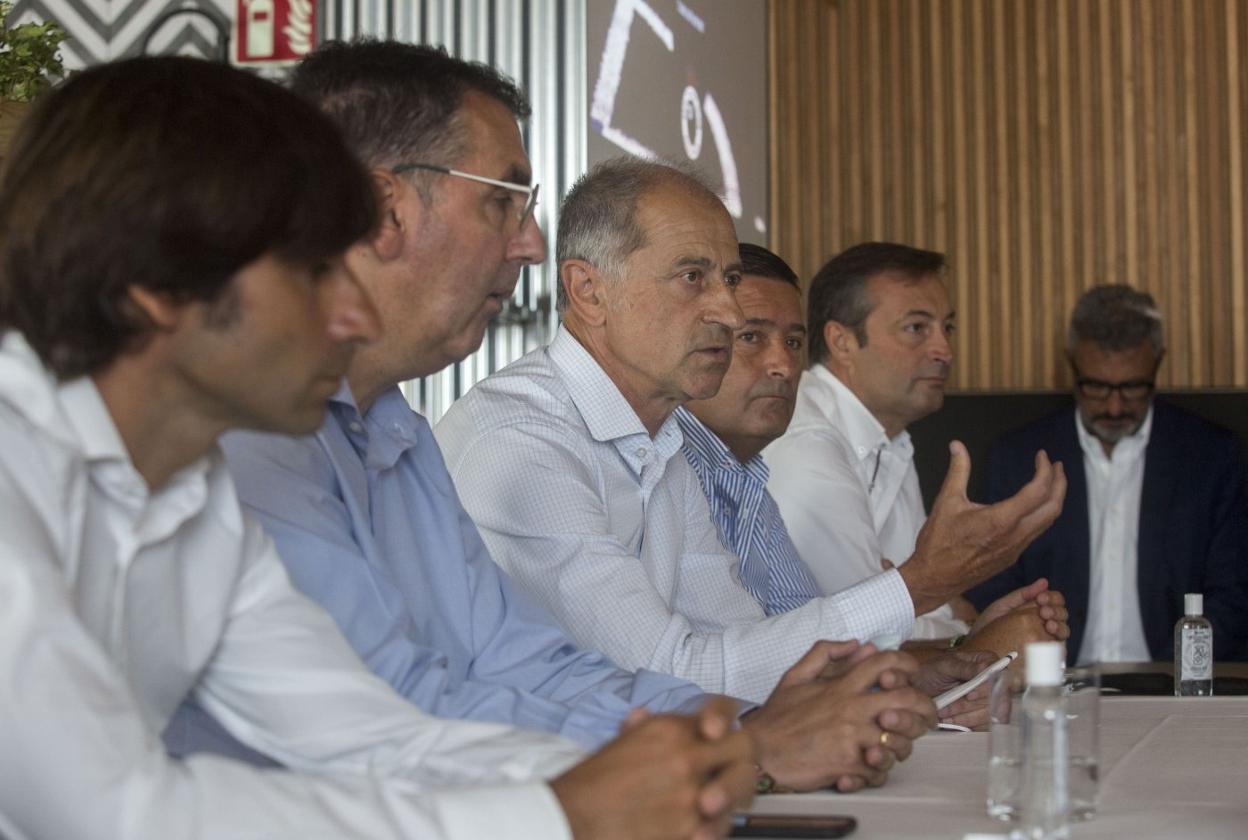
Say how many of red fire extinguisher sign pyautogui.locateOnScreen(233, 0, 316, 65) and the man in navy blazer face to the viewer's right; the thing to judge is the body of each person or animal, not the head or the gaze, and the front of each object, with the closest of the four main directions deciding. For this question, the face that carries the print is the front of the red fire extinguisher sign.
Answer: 0

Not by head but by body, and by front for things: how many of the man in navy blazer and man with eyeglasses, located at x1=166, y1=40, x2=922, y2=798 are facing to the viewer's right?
1

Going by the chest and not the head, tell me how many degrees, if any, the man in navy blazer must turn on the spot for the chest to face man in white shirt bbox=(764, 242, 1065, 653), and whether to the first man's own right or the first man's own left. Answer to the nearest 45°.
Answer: approximately 45° to the first man's own right

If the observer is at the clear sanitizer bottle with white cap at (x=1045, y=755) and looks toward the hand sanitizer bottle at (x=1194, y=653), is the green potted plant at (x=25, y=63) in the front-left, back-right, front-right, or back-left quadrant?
front-left

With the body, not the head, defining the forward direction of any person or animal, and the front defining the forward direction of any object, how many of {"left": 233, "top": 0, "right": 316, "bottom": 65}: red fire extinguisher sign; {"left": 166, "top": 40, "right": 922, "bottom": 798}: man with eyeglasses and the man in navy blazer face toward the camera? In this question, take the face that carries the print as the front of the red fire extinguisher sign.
2

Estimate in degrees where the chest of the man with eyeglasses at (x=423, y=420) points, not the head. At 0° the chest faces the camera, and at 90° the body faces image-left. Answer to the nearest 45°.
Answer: approximately 270°

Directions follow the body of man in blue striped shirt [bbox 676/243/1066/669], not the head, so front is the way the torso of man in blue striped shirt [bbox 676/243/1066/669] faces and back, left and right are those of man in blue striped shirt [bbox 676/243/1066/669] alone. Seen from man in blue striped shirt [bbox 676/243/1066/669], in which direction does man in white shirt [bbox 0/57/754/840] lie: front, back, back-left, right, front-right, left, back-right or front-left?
front-right

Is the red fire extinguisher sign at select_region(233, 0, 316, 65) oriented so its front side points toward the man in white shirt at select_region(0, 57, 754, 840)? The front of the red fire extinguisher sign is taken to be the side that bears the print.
yes

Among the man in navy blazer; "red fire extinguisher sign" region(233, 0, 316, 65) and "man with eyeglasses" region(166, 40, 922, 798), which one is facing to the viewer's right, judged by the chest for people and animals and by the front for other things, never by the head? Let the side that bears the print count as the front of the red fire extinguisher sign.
the man with eyeglasses

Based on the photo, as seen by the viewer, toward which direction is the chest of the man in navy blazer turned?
toward the camera

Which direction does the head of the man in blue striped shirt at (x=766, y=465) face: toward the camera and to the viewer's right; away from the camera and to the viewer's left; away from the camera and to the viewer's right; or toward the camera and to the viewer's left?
toward the camera and to the viewer's right

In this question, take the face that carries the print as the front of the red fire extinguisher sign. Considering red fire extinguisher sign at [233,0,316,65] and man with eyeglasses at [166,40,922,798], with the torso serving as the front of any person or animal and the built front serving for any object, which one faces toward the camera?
the red fire extinguisher sign

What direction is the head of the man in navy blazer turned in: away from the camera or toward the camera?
toward the camera

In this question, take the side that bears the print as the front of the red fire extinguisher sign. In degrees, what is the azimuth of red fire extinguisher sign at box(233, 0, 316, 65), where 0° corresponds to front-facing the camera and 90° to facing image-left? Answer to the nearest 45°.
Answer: approximately 0°

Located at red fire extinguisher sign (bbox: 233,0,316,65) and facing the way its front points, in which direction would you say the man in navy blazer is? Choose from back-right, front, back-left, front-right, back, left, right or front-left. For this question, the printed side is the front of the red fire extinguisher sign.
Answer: left

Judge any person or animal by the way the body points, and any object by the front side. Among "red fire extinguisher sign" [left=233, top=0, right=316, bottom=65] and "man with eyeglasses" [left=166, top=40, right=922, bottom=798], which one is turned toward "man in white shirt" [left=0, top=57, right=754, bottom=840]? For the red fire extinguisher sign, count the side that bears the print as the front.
the red fire extinguisher sign
